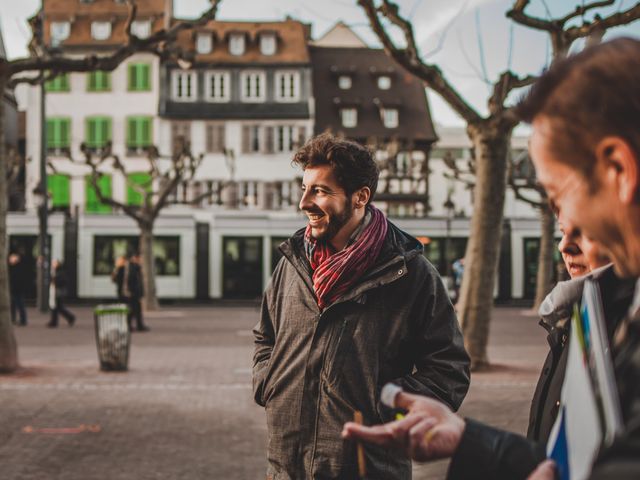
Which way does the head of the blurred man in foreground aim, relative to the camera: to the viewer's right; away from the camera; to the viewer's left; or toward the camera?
to the viewer's left

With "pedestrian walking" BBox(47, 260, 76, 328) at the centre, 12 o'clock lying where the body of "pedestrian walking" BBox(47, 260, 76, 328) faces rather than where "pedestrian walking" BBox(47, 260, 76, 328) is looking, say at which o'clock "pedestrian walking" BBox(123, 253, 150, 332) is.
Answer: "pedestrian walking" BBox(123, 253, 150, 332) is roughly at 7 o'clock from "pedestrian walking" BBox(47, 260, 76, 328).

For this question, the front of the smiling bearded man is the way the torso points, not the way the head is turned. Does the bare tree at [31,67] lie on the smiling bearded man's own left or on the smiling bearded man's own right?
on the smiling bearded man's own right

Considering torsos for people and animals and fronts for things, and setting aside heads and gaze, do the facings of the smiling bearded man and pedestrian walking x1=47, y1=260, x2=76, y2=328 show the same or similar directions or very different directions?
same or similar directions

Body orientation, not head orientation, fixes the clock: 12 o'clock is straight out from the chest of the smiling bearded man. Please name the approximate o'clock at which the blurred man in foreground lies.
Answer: The blurred man in foreground is roughly at 10 o'clock from the smiling bearded man.

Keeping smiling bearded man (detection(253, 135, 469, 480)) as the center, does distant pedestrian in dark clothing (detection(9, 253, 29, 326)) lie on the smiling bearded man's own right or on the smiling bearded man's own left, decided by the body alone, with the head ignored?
on the smiling bearded man's own right

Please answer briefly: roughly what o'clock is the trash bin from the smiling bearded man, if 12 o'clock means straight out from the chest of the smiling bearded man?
The trash bin is roughly at 4 o'clock from the smiling bearded man.

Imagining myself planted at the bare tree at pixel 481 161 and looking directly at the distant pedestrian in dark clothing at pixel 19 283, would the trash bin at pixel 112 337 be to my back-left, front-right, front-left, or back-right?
front-left

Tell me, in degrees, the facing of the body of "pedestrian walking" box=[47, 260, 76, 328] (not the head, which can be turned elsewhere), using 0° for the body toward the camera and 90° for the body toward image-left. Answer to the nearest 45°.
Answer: approximately 90°

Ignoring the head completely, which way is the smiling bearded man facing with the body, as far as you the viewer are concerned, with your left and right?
facing the viewer and to the left of the viewer

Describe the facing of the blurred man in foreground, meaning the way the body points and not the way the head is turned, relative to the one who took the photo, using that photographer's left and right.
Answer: facing to the left of the viewer

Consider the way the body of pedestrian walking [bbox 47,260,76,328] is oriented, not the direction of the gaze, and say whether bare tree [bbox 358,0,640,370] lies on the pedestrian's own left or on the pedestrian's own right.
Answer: on the pedestrian's own left
